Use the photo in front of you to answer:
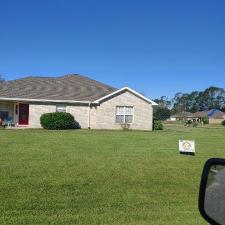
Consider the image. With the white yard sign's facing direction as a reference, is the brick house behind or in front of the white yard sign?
behind

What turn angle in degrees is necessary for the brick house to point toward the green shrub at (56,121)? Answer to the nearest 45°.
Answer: approximately 45° to its right

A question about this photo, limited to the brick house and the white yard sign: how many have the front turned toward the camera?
2

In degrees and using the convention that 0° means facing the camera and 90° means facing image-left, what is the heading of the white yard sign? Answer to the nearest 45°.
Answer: approximately 0°

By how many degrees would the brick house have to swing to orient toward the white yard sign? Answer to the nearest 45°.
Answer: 0° — it already faces it

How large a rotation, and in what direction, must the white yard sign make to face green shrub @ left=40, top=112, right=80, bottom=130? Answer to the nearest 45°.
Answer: approximately 135° to its right

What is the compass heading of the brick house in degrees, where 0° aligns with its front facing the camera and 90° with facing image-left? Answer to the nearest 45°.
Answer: approximately 0°
